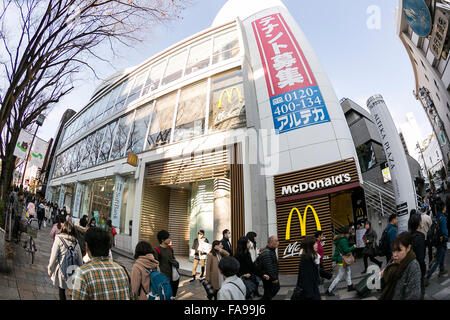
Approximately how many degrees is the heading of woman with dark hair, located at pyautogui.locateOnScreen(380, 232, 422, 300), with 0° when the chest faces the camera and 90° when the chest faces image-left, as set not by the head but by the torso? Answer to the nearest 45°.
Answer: approximately 45°

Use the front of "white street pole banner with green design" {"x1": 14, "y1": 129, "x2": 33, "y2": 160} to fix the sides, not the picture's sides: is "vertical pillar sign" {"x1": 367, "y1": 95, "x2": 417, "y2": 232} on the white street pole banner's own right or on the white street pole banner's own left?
on the white street pole banner's own left

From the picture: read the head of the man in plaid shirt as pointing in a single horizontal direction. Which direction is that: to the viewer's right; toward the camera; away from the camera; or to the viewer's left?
away from the camera

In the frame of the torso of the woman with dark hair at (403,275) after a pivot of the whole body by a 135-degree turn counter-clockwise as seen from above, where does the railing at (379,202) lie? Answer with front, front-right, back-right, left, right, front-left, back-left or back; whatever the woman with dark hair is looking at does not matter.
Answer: left

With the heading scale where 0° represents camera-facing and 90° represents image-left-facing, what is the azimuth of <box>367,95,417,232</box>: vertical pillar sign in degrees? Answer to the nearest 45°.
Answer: approximately 45°

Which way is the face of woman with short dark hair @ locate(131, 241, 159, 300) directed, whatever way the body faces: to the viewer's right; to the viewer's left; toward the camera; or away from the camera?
away from the camera
